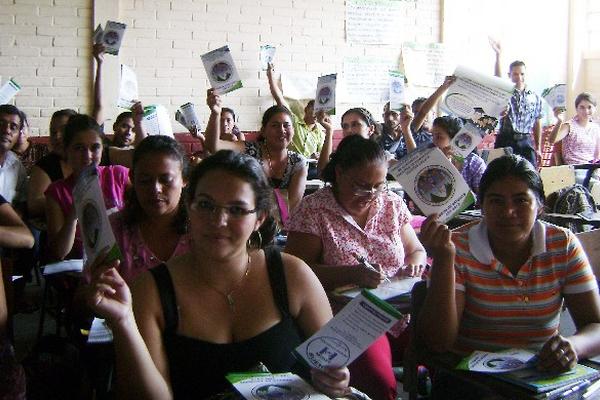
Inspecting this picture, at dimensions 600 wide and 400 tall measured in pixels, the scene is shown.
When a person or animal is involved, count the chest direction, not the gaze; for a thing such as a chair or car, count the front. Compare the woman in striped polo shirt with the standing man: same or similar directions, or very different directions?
same or similar directions

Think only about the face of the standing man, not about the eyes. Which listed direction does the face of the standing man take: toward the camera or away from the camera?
toward the camera

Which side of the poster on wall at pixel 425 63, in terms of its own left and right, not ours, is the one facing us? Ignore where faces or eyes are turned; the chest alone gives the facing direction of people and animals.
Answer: front

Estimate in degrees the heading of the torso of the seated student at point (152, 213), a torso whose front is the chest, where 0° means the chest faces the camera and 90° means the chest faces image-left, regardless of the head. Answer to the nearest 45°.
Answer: approximately 0°

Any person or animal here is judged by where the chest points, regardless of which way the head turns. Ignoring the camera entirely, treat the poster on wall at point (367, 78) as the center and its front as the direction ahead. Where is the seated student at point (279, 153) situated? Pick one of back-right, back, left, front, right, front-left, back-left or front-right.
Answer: front

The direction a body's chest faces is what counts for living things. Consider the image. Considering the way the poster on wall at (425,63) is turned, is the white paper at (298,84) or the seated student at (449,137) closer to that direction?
the seated student

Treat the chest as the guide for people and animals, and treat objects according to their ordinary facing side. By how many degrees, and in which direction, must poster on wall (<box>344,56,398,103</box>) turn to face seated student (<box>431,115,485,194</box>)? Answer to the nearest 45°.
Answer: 0° — it already faces them

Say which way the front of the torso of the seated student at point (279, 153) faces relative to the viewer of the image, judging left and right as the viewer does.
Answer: facing the viewer

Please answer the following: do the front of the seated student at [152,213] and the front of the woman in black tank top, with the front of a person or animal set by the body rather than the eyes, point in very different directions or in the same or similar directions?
same or similar directions

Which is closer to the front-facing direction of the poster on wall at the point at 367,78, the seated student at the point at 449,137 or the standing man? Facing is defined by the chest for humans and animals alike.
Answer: the seated student

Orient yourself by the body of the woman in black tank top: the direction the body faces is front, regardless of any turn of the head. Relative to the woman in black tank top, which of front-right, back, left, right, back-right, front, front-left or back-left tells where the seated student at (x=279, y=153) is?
back

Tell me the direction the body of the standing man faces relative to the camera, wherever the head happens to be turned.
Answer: toward the camera

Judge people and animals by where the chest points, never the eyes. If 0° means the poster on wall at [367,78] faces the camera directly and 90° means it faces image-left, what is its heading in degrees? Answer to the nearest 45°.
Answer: approximately 0°
